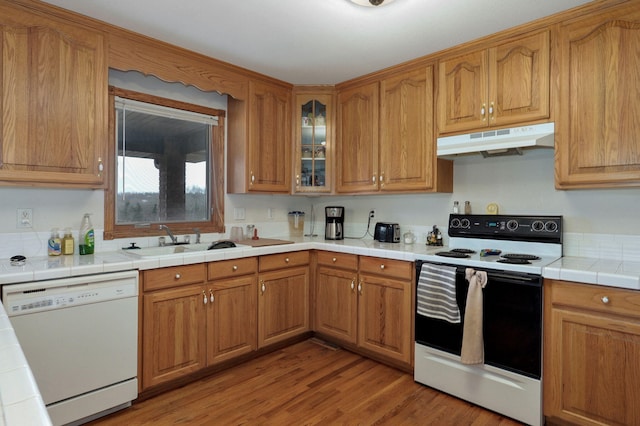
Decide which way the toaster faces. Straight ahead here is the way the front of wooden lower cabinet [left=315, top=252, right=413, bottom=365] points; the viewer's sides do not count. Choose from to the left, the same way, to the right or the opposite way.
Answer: the same way

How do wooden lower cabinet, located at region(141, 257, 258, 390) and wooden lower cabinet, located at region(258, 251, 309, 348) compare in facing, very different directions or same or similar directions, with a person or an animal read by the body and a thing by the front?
same or similar directions

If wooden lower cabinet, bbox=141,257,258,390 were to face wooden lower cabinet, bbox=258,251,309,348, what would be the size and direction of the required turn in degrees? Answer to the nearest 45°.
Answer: approximately 90° to its left

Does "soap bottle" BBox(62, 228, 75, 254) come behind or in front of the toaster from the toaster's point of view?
in front

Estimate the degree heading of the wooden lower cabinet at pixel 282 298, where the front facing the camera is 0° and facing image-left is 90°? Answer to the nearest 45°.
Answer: approximately 315°

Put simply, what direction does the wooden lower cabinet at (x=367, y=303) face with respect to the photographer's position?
facing the viewer and to the left of the viewer

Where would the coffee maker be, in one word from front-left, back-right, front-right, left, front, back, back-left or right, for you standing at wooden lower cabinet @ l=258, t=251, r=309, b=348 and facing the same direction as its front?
left

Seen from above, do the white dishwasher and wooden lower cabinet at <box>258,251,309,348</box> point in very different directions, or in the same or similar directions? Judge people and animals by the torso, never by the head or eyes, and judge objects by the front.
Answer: same or similar directions

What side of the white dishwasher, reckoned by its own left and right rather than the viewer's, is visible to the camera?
front

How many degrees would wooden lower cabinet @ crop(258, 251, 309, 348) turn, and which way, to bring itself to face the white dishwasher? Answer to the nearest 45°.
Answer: approximately 90° to its right

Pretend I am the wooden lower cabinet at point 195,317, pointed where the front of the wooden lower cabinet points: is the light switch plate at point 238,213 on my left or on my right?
on my left

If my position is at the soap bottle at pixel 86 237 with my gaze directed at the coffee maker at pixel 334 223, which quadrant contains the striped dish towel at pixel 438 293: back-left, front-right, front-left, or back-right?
front-right
